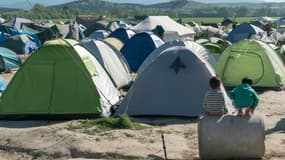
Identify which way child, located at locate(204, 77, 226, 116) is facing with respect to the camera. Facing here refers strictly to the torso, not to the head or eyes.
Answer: away from the camera

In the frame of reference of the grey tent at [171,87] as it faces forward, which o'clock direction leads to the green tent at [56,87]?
The green tent is roughly at 3 o'clock from the grey tent.

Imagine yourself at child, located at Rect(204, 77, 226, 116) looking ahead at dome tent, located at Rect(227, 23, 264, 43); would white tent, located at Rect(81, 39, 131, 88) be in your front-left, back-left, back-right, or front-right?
front-left

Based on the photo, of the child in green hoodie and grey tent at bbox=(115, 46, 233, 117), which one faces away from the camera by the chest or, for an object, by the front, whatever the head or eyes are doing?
the child in green hoodie

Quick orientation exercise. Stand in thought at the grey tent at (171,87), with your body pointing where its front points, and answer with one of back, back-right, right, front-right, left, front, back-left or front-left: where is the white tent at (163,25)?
back

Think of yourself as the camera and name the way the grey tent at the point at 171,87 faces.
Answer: facing the viewer

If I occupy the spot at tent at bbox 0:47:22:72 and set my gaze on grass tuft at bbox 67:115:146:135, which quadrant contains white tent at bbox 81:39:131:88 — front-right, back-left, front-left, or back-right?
front-left

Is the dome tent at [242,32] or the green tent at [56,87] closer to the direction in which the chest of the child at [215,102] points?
the dome tent

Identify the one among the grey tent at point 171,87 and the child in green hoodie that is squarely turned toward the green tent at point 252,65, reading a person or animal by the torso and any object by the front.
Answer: the child in green hoodie

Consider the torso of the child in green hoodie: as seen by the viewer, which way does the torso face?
away from the camera

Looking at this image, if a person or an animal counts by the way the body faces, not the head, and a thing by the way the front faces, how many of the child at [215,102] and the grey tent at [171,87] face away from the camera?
1

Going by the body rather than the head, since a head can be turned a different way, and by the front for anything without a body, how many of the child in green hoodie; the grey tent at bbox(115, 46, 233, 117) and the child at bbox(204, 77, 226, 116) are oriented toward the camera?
1

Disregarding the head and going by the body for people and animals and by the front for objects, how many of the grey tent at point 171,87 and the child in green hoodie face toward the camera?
1

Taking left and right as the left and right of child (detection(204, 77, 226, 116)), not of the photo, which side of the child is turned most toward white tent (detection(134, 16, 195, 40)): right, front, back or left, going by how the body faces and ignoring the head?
front
